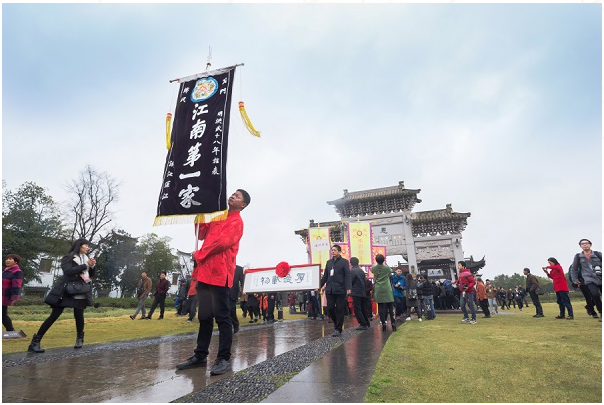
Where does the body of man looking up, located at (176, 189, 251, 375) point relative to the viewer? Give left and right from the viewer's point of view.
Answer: facing the viewer and to the left of the viewer

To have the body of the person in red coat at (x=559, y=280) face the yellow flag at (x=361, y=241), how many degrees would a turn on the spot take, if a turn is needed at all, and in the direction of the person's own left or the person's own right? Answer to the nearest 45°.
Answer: approximately 45° to the person's own right

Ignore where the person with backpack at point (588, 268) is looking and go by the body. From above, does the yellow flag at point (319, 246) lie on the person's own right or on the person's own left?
on the person's own right

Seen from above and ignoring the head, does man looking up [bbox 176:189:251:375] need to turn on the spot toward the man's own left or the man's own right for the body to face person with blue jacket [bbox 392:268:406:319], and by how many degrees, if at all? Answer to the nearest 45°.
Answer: approximately 180°

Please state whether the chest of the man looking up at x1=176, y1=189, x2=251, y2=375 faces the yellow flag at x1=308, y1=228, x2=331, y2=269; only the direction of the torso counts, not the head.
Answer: no

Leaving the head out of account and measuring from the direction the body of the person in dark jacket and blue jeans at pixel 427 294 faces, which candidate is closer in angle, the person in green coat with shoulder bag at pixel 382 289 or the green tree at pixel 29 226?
the green tree

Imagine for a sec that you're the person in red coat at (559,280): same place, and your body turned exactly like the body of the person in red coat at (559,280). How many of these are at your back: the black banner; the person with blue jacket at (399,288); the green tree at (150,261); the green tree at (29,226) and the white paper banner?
0

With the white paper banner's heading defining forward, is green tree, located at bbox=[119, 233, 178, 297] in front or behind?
behind

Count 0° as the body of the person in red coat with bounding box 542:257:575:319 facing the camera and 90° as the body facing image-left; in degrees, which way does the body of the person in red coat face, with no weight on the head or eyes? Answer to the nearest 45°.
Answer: approximately 90°
